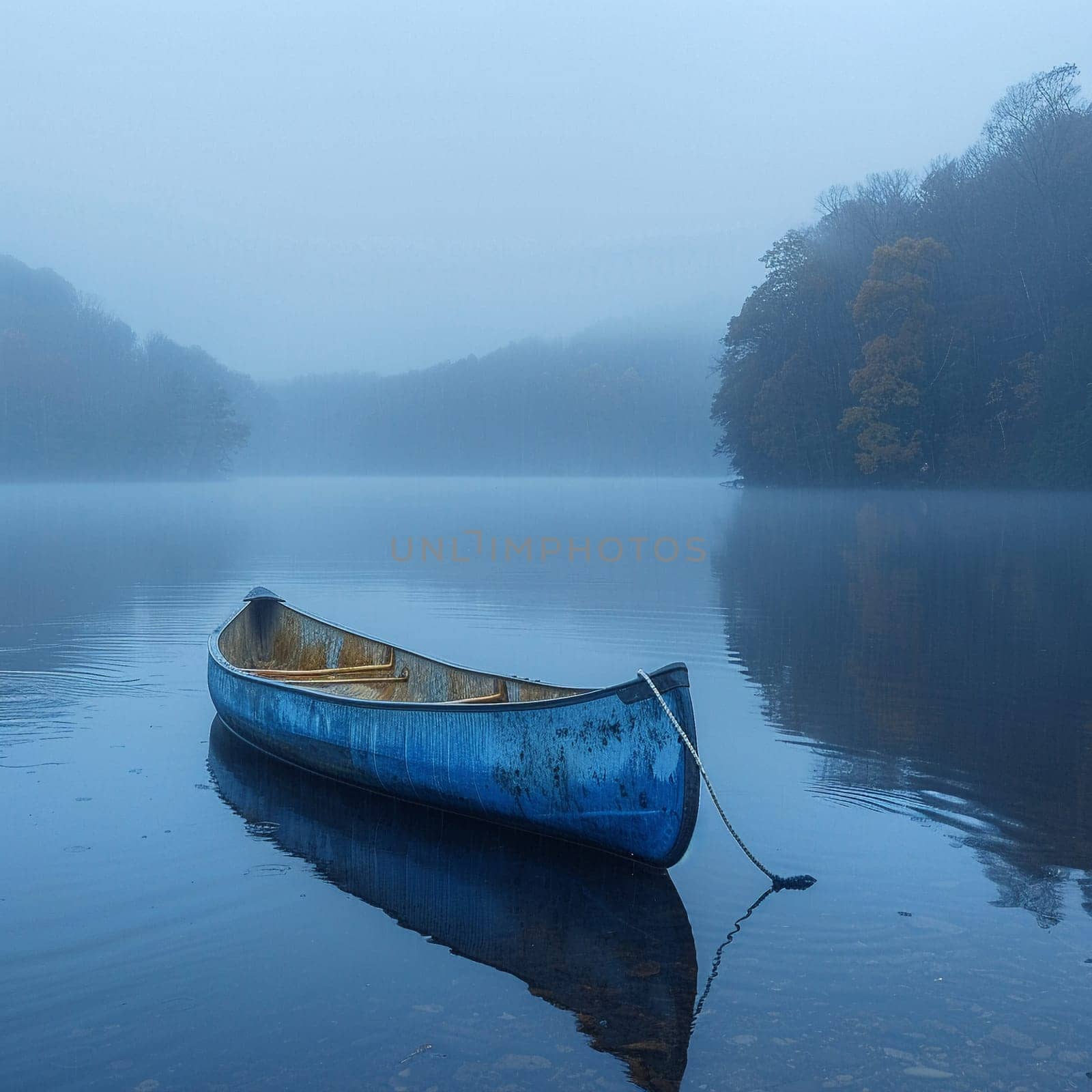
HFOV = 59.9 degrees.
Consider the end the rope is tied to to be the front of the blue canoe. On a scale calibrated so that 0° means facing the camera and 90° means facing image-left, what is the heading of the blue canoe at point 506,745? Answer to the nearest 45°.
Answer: approximately 315°
